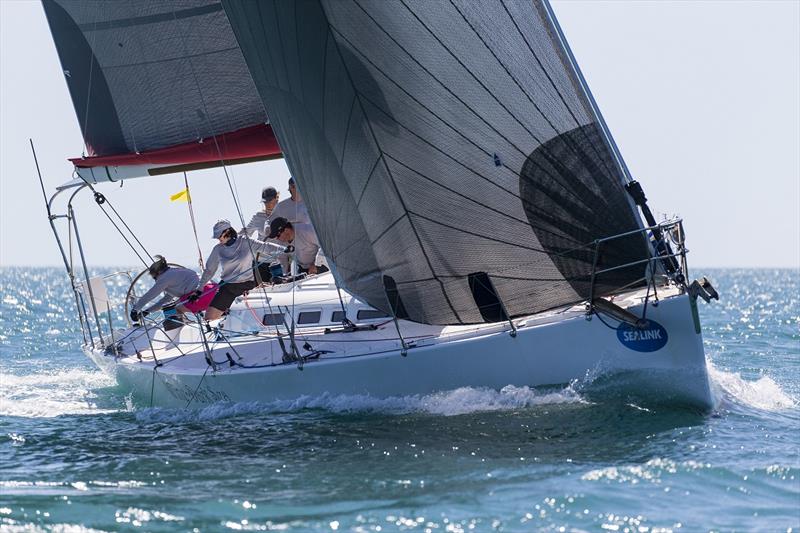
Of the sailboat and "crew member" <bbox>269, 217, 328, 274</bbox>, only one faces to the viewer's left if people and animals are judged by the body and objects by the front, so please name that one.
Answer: the crew member

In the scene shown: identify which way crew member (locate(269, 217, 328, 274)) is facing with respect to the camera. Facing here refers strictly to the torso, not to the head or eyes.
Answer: to the viewer's left

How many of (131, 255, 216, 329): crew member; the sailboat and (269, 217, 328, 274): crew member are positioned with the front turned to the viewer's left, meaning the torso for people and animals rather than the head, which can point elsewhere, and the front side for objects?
2

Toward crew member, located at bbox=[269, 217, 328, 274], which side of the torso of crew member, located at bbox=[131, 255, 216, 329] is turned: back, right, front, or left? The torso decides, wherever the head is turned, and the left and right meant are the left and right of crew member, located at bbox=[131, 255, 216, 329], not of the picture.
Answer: back

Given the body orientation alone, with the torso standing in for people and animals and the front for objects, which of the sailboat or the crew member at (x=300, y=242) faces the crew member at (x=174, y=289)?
the crew member at (x=300, y=242)

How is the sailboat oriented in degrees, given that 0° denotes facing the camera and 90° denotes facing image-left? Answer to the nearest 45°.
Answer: approximately 315°
